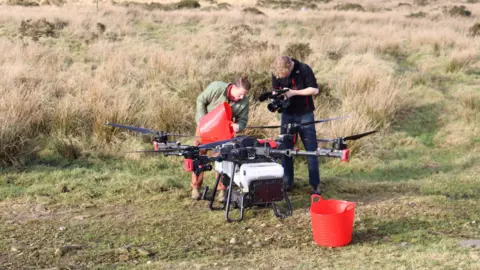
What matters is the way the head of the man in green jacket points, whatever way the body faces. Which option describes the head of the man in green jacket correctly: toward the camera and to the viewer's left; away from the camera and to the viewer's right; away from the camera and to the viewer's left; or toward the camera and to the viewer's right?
toward the camera and to the viewer's right

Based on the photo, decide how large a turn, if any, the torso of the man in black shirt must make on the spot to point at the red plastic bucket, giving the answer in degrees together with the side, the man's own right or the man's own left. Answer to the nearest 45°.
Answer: approximately 45° to the man's own left

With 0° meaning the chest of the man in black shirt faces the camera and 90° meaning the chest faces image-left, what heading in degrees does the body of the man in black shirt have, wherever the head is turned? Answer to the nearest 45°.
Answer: approximately 45°

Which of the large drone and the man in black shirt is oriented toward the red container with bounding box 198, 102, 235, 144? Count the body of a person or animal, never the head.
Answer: the man in black shirt

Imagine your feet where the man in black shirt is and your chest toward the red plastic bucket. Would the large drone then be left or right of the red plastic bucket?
right

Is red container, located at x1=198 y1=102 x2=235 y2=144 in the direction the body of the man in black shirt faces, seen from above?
yes

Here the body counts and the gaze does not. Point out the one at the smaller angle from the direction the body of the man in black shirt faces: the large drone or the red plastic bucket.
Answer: the large drone
